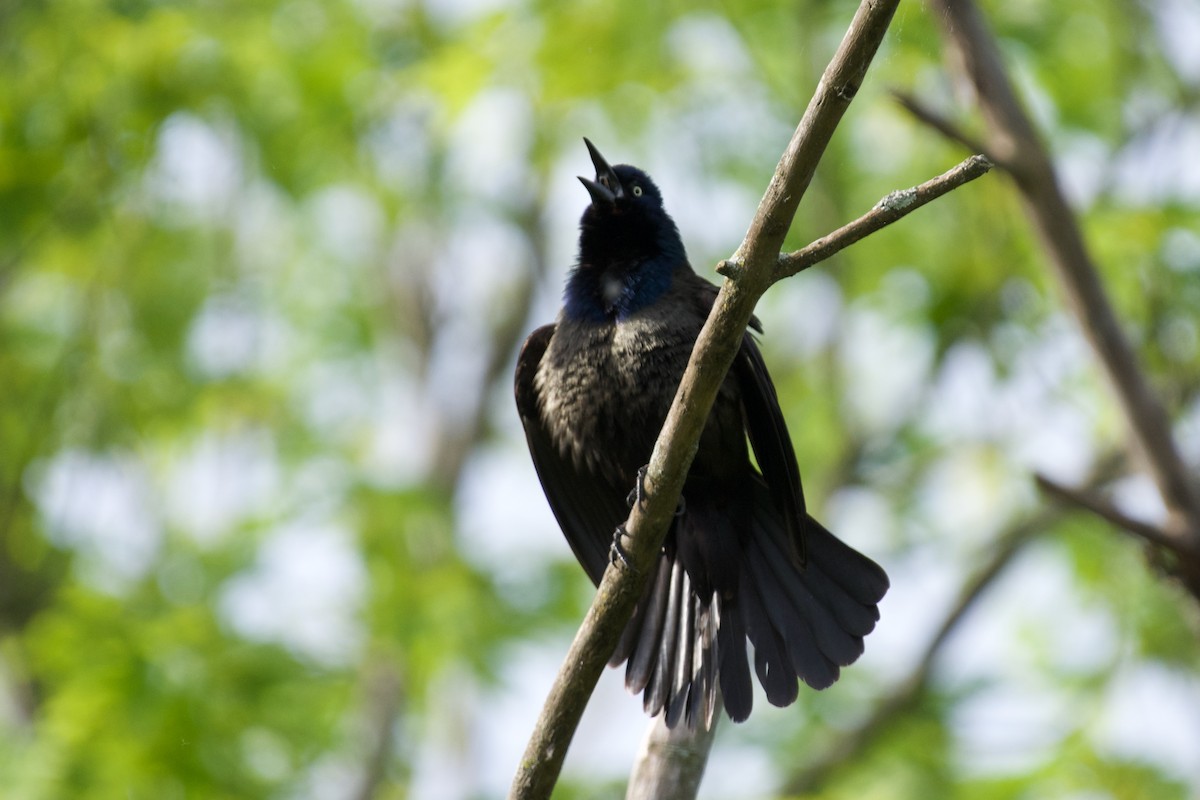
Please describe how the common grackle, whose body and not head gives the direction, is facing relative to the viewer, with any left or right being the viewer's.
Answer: facing the viewer and to the left of the viewer
